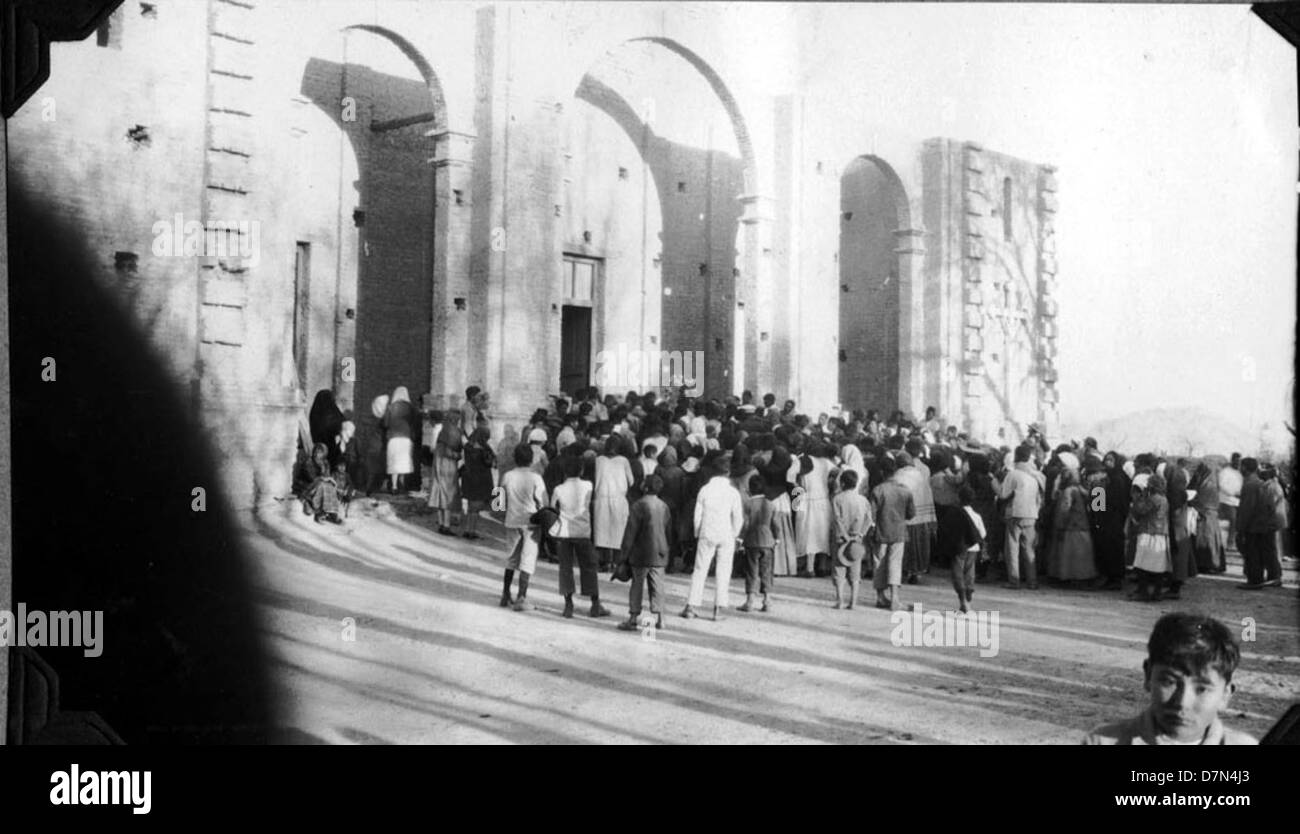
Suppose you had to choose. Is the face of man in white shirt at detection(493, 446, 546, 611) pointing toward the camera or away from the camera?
away from the camera

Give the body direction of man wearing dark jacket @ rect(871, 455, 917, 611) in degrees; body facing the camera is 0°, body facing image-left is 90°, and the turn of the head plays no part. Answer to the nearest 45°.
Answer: approximately 180°

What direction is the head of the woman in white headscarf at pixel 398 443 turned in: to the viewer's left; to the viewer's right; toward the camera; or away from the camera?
away from the camera

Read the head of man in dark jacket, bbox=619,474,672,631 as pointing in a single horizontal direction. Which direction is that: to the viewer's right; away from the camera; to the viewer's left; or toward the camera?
away from the camera

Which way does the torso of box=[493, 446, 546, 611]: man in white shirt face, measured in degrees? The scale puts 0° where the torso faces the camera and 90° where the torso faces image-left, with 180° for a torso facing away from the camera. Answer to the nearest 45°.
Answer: approximately 180°

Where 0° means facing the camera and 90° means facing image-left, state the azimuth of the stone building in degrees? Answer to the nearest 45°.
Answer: approximately 315°

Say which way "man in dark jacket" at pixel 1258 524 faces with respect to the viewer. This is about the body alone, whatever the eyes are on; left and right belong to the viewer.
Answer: facing away from the viewer and to the left of the viewer

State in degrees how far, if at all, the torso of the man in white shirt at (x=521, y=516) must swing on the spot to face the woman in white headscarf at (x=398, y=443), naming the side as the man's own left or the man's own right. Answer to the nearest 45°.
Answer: approximately 45° to the man's own left

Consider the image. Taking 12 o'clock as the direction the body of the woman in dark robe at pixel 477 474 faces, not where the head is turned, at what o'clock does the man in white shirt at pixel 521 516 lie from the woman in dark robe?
The man in white shirt is roughly at 4 o'clock from the woman in dark robe.

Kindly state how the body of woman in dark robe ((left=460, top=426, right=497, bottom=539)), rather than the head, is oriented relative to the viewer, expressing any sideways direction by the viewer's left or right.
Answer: facing away from the viewer and to the right of the viewer

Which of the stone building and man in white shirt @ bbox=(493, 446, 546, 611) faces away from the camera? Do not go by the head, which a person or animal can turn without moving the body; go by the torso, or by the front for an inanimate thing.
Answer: the man in white shirt

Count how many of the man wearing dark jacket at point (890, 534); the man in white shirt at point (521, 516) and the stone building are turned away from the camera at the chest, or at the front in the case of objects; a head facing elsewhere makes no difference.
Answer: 2
